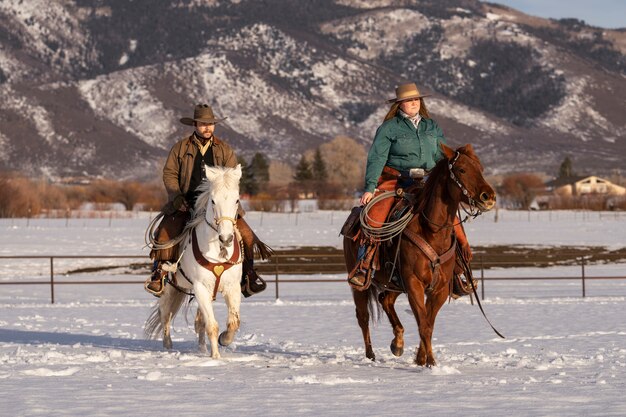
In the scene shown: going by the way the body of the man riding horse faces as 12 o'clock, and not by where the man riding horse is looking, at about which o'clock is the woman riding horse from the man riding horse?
The woman riding horse is roughly at 10 o'clock from the man riding horse.

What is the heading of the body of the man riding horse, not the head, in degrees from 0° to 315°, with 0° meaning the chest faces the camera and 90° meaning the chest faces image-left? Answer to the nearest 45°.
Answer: approximately 0°

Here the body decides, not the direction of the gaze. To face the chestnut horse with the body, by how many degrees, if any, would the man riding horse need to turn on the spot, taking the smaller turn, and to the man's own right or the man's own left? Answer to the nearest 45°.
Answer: approximately 45° to the man's own left

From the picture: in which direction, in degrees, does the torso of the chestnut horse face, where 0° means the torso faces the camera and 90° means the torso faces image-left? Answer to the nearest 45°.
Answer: approximately 315°

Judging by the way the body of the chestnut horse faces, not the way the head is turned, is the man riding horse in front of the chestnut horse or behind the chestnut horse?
behind
